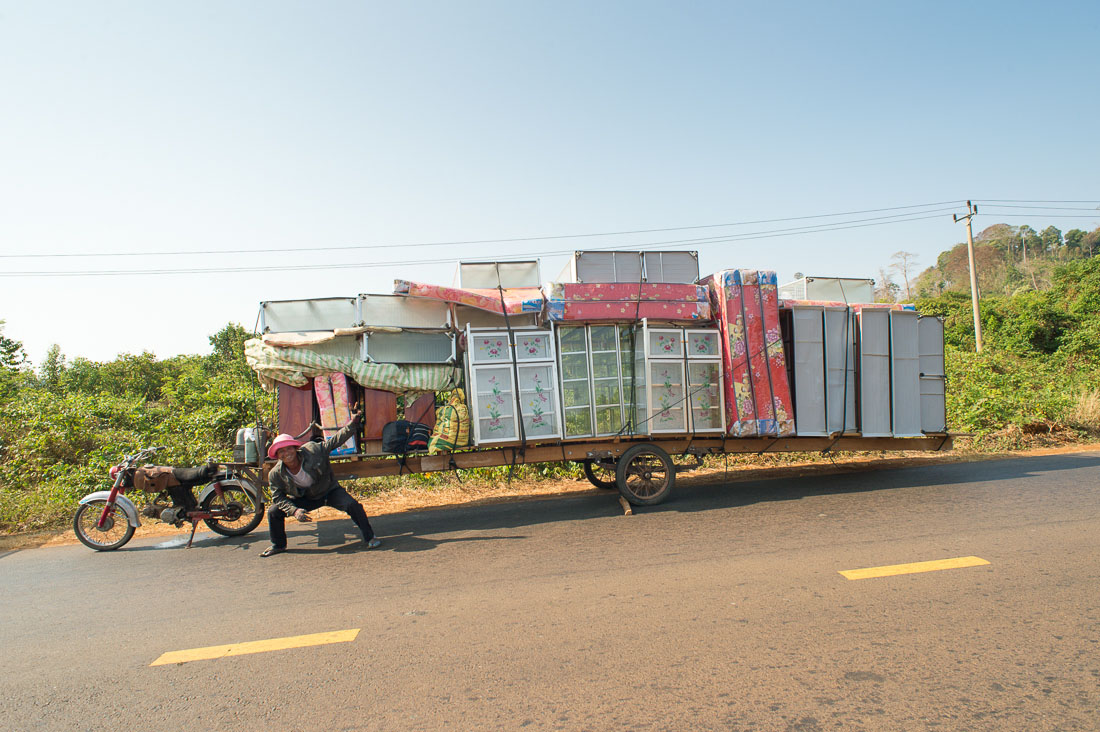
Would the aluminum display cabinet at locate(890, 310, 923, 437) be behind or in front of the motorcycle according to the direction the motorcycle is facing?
behind

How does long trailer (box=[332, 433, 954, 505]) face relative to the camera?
to the viewer's left

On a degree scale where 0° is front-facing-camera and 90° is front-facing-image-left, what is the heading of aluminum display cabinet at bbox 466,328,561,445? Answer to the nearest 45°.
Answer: approximately 0°

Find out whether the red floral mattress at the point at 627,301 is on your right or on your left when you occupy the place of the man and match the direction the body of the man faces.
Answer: on your left

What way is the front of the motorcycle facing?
to the viewer's left
